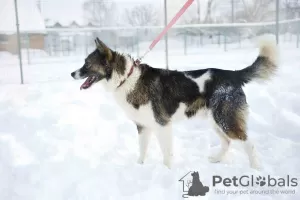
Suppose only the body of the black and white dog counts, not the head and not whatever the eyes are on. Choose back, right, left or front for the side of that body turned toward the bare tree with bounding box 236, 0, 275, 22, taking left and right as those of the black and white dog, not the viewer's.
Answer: right

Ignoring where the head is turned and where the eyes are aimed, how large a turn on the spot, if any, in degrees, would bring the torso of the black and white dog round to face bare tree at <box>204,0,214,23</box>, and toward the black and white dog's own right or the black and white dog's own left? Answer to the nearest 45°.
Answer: approximately 90° to the black and white dog's own right

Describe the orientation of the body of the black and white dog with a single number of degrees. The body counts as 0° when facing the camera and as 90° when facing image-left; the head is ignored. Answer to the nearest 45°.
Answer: approximately 90°

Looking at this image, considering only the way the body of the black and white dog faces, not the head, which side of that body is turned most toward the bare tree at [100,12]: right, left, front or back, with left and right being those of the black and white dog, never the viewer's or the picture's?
right

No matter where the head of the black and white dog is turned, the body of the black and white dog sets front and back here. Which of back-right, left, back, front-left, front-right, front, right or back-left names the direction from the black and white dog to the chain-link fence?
right

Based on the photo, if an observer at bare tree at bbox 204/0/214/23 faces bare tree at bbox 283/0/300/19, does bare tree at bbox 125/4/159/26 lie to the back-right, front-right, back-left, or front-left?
back-right

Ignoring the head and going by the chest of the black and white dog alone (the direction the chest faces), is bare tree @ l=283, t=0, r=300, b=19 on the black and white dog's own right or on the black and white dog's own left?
on the black and white dog's own right

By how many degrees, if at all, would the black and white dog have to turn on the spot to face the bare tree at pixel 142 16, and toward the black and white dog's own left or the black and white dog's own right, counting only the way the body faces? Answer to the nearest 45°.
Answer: approximately 90° to the black and white dog's own right
